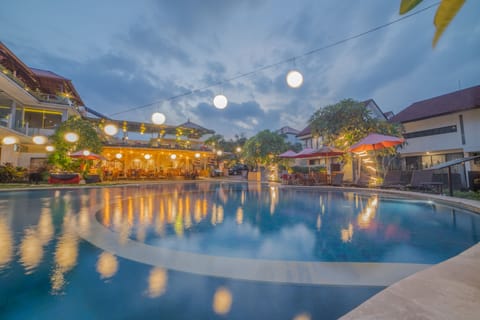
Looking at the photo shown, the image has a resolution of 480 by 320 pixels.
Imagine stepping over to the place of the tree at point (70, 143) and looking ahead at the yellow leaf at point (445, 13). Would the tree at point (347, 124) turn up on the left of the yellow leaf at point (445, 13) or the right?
left

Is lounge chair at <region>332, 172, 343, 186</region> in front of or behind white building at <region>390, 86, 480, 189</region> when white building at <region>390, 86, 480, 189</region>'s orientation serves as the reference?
in front

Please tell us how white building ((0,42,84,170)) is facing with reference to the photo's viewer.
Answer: facing the viewer and to the right of the viewer

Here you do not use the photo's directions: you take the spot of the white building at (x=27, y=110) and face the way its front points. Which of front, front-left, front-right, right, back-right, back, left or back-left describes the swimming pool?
front-right

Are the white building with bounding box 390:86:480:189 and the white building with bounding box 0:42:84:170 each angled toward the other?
yes

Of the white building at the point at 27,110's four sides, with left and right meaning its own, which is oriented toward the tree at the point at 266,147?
front

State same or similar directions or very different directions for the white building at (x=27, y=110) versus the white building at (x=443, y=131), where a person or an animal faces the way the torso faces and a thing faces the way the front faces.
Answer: very different directions

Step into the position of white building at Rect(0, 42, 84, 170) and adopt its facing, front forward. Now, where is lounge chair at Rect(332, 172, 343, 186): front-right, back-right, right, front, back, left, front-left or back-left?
front

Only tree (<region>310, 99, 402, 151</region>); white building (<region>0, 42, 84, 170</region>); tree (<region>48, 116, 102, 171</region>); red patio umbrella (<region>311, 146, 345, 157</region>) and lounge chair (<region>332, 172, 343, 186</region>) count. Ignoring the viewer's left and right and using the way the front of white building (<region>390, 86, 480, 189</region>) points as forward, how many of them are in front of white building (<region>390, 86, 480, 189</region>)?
5

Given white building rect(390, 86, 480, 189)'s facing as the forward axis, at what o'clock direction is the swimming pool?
The swimming pool is roughly at 11 o'clock from the white building.

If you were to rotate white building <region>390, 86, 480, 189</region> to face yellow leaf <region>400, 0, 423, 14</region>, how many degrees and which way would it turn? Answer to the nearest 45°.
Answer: approximately 45° to its left

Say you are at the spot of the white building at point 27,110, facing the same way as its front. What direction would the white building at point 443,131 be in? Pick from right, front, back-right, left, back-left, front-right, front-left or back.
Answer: front

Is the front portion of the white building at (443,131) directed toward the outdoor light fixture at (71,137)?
yes

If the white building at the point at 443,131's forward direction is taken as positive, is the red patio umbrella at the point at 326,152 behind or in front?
in front
